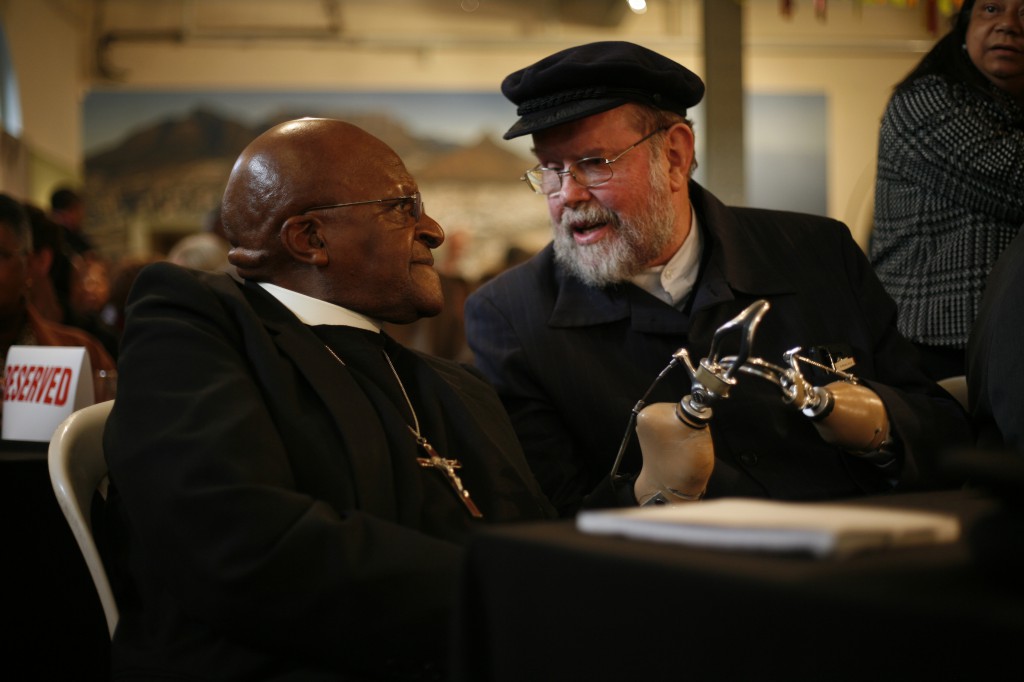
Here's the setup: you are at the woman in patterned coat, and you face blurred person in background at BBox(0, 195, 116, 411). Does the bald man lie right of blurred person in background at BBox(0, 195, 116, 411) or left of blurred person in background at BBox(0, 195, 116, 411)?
left

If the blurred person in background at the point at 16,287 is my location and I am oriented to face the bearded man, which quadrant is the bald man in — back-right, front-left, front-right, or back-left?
front-right

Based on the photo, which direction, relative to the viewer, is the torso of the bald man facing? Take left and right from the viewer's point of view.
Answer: facing the viewer and to the right of the viewer

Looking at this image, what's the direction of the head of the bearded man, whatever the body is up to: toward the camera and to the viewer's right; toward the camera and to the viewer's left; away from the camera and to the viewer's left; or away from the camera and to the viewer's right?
toward the camera and to the viewer's left

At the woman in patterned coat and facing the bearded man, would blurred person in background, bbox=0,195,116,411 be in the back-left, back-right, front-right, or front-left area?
front-right

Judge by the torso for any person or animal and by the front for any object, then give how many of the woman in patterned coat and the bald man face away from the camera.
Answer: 0

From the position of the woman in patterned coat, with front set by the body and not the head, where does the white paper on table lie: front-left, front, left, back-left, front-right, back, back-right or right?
front-right

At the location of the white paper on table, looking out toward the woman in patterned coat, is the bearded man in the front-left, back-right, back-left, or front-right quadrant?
front-left

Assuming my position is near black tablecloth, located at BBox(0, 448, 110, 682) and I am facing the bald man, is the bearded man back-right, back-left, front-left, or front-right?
front-left

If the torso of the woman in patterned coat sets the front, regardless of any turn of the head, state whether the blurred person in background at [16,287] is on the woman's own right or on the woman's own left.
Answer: on the woman's own right

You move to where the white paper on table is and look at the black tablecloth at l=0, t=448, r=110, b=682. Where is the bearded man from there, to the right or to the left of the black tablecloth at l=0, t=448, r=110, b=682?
right
